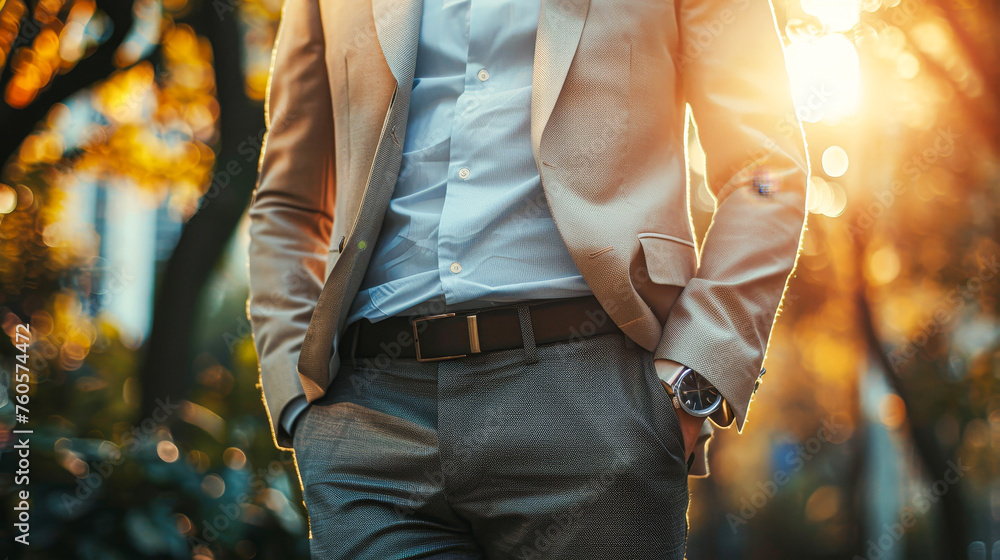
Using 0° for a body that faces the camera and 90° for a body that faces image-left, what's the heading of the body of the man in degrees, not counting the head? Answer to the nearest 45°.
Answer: approximately 0°
